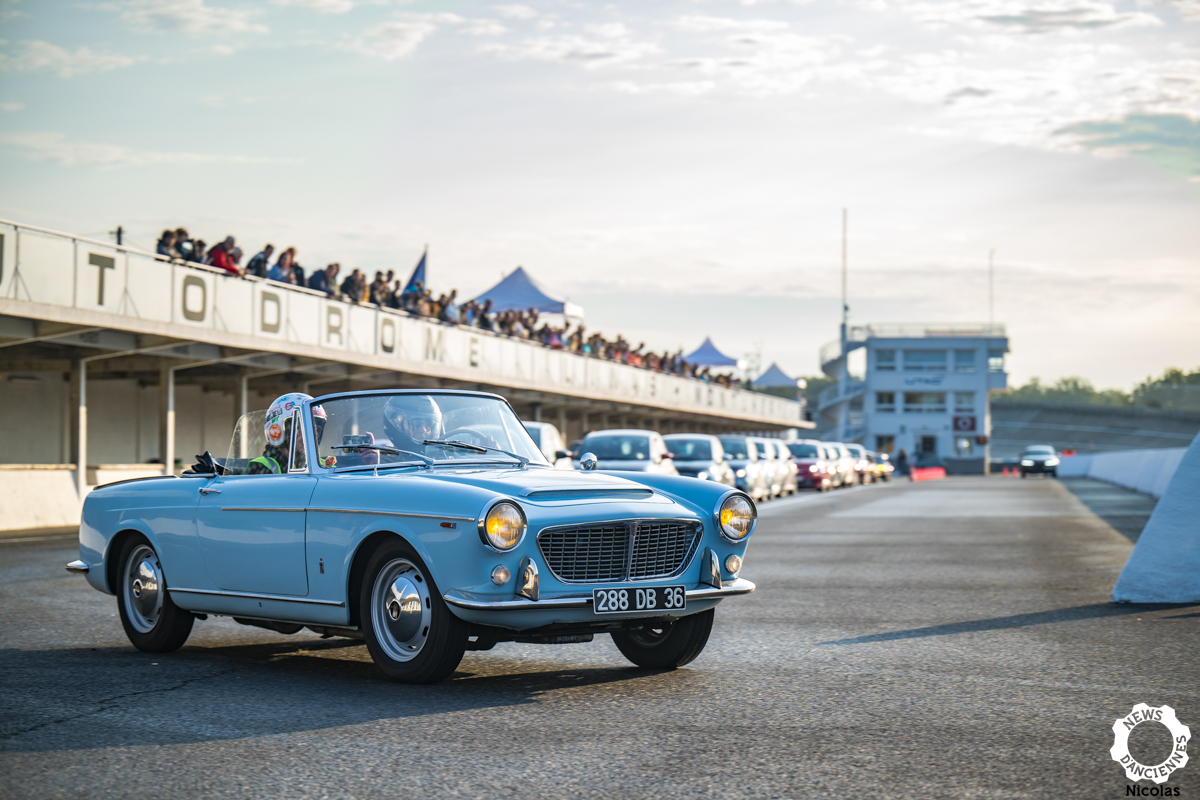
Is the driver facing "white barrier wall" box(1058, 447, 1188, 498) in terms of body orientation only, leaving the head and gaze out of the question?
no

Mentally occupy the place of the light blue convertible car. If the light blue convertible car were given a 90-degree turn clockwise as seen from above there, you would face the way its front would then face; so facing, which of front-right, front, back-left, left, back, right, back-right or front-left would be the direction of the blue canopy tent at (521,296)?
back-right

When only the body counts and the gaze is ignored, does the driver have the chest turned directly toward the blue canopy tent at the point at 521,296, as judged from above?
no

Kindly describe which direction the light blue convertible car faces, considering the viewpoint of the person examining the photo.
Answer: facing the viewer and to the right of the viewer

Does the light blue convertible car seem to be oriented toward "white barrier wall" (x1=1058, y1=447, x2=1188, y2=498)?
no
